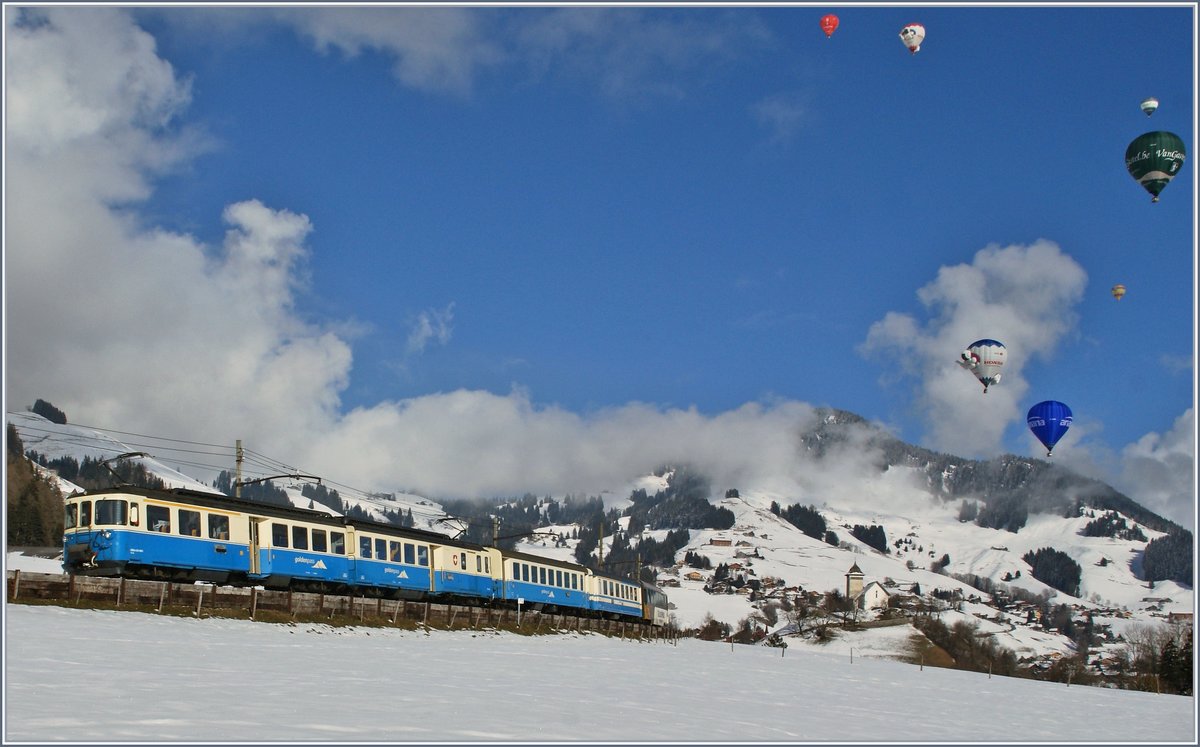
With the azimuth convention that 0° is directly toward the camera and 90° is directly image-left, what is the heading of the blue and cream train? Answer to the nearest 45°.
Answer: approximately 45°
